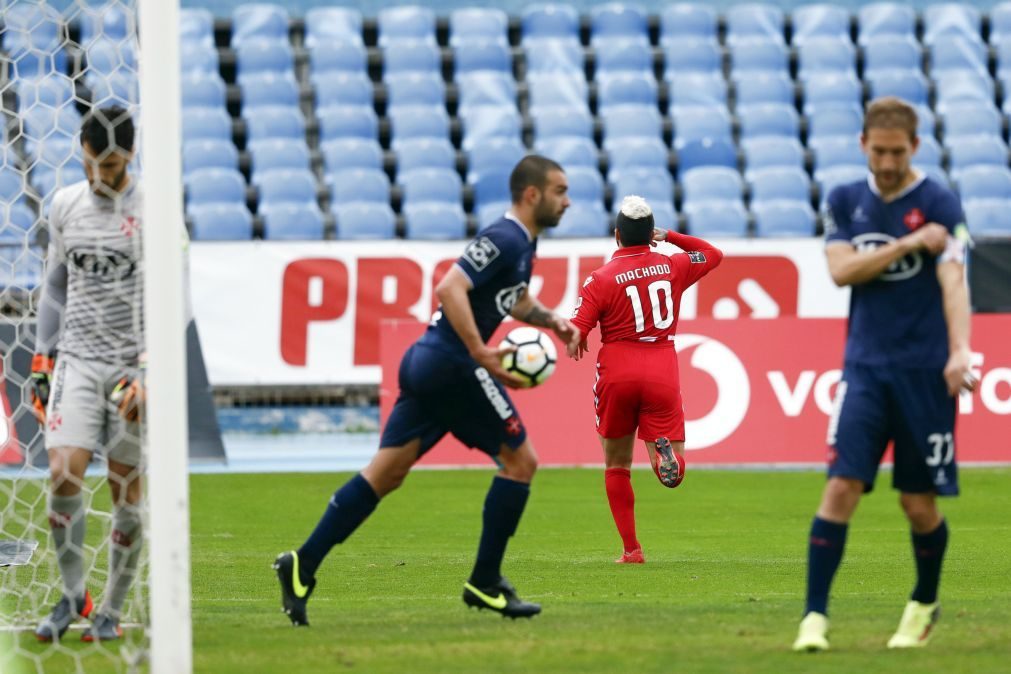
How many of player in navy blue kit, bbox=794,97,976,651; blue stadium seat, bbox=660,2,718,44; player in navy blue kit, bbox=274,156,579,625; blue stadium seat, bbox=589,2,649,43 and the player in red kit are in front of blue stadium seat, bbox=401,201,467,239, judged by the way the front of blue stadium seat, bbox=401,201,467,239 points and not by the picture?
3

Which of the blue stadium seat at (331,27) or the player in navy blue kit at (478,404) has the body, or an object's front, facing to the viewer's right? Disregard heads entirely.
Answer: the player in navy blue kit

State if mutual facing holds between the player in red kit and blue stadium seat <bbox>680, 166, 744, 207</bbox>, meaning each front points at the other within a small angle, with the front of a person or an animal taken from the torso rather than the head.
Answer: yes

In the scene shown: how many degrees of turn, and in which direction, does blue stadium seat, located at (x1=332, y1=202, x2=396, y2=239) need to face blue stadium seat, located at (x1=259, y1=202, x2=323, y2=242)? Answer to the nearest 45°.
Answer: approximately 90° to its right

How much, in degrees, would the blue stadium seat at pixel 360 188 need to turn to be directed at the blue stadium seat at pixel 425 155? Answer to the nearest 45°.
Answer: approximately 135° to its left

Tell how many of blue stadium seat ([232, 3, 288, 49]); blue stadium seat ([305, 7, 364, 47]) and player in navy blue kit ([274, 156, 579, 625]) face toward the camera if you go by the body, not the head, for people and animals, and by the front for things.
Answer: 2

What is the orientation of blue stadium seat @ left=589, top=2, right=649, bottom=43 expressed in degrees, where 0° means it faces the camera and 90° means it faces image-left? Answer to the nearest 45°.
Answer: approximately 0°

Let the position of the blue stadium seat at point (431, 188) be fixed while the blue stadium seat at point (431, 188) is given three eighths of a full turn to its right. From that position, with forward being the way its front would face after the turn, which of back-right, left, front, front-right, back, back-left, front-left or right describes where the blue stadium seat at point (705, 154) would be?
back-right

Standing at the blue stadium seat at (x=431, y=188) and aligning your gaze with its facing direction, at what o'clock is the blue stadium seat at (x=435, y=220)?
the blue stadium seat at (x=435, y=220) is roughly at 12 o'clock from the blue stadium seat at (x=431, y=188).

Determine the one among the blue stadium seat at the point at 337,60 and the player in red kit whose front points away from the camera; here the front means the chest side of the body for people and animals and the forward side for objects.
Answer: the player in red kit

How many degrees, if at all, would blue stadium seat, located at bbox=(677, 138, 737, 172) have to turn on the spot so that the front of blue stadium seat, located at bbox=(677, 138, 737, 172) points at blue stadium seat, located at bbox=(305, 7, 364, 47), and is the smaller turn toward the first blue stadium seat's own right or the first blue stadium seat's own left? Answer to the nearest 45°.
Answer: approximately 90° to the first blue stadium seat's own right

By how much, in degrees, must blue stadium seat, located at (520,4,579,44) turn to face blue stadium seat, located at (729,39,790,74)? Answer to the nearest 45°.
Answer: approximately 90° to its left
